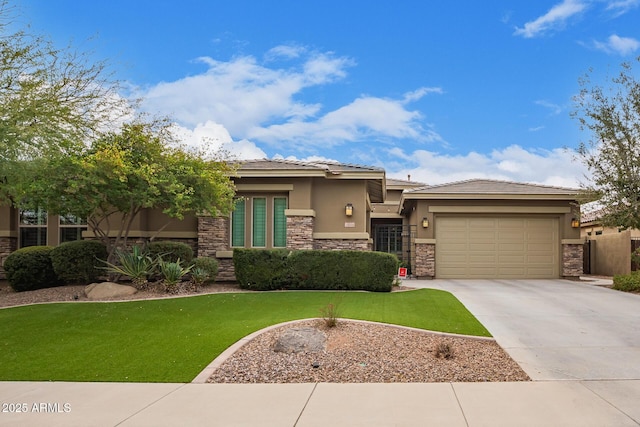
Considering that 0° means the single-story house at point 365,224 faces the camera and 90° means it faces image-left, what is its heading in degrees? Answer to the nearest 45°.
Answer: approximately 0°

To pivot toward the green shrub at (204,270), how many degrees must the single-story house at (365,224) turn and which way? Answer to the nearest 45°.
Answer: approximately 45° to its right

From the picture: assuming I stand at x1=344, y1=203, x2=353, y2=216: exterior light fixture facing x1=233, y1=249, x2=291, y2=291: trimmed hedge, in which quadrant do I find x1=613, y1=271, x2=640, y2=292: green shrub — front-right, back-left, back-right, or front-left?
back-left

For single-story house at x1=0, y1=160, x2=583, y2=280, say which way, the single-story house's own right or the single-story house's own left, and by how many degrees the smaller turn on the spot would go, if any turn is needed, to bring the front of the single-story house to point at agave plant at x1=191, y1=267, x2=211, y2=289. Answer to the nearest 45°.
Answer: approximately 45° to the single-story house's own right

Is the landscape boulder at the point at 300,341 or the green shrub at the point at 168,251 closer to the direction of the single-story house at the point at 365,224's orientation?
the landscape boulder
